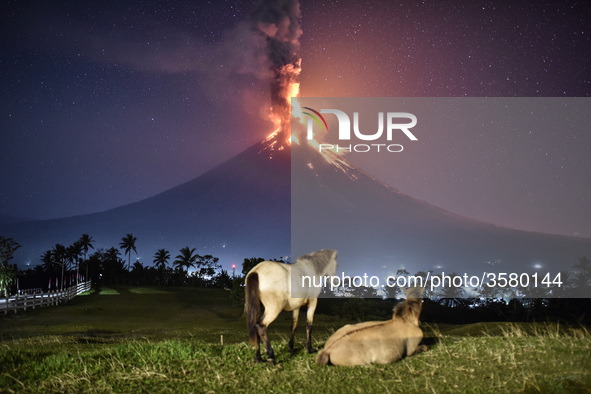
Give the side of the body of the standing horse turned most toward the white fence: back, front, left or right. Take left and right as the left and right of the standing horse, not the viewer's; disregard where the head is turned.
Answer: left

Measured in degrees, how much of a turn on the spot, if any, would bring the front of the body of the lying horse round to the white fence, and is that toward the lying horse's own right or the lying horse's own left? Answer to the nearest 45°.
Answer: approximately 90° to the lying horse's own left

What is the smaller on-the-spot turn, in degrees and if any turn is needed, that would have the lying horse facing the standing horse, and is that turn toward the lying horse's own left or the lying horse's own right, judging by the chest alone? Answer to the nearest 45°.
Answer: approximately 135° to the lying horse's own left

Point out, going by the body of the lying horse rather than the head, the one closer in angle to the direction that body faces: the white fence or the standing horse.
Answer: the white fence

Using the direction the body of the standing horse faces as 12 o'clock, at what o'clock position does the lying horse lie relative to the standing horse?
The lying horse is roughly at 2 o'clock from the standing horse.

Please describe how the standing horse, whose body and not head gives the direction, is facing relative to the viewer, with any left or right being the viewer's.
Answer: facing away from the viewer and to the right of the viewer

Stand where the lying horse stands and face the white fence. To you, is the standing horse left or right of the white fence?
left

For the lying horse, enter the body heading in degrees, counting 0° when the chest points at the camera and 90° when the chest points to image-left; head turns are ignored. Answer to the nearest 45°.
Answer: approximately 225°
